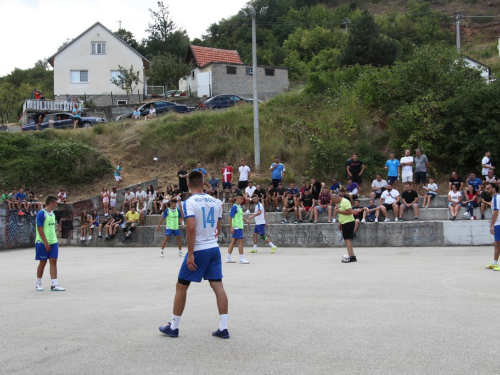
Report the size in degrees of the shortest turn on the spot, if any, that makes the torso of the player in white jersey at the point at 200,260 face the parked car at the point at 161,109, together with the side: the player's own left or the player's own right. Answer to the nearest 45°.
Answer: approximately 45° to the player's own right

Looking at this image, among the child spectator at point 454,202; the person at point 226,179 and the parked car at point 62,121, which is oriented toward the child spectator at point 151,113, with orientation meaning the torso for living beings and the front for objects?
the parked car

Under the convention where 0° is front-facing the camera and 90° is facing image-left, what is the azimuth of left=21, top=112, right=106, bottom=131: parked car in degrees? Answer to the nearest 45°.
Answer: approximately 270°

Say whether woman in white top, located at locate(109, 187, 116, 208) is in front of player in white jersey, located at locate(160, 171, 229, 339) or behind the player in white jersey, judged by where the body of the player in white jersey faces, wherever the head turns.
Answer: in front

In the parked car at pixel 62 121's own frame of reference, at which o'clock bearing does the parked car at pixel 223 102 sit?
the parked car at pixel 223 102 is roughly at 12 o'clock from the parked car at pixel 62 121.

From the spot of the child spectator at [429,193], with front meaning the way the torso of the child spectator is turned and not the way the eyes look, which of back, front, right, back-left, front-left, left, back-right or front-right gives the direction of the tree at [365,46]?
back-right

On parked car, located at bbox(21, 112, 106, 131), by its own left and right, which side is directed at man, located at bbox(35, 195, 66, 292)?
right

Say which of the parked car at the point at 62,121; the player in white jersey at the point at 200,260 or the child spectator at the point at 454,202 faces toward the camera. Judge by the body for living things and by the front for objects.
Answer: the child spectator

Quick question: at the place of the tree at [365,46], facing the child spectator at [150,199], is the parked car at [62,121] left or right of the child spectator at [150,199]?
right

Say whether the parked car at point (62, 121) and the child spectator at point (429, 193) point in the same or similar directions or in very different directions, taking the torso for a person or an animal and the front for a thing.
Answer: very different directions

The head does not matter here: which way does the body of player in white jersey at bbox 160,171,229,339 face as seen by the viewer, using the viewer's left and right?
facing away from the viewer and to the left of the viewer
